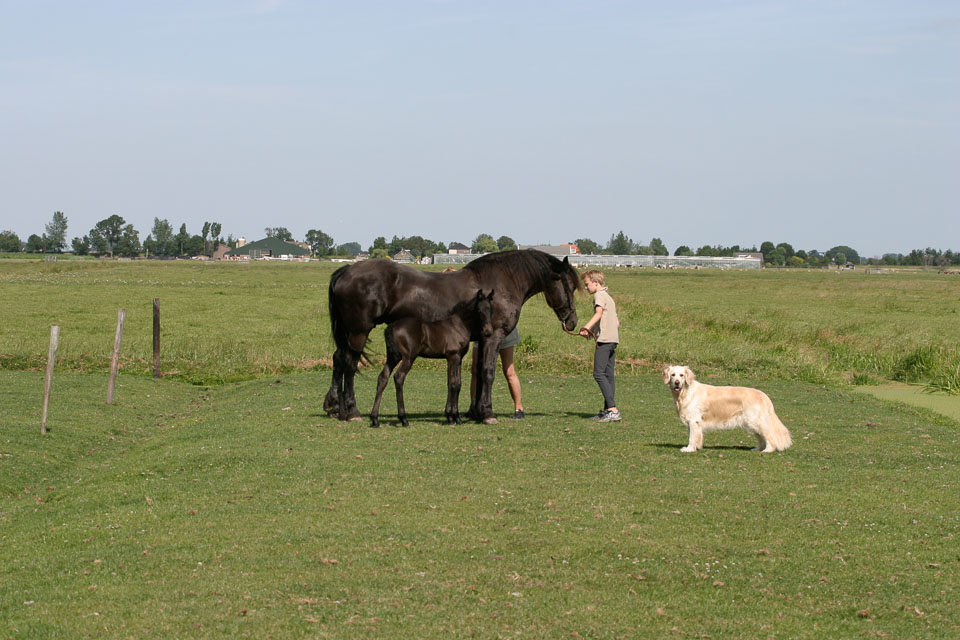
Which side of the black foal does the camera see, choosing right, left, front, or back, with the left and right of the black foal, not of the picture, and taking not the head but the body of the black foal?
right

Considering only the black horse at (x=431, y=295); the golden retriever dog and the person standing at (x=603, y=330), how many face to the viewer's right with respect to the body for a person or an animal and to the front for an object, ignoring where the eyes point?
1

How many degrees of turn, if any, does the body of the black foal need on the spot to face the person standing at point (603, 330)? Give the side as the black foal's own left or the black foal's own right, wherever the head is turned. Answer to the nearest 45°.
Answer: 0° — it already faces them

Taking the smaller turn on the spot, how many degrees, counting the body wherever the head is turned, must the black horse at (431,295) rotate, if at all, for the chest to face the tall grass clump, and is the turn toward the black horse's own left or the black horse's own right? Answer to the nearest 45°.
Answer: approximately 45° to the black horse's own left

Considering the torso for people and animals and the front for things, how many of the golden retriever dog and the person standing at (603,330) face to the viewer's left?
2

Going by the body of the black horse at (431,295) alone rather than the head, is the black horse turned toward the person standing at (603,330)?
yes

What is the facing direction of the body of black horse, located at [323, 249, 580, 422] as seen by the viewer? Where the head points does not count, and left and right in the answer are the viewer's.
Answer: facing to the right of the viewer

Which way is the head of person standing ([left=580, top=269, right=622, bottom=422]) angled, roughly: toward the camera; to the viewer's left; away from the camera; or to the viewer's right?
to the viewer's left

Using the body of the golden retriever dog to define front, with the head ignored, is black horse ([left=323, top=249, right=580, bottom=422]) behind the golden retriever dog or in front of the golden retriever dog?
in front

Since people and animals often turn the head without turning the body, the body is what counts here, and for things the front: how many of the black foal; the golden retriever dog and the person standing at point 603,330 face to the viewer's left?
2

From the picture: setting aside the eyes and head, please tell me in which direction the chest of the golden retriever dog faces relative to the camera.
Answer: to the viewer's left

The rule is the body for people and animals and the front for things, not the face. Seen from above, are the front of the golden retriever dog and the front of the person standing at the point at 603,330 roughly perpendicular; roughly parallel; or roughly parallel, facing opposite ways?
roughly parallel

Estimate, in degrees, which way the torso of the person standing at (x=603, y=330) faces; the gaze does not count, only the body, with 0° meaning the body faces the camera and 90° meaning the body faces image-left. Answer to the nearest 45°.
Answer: approximately 90°

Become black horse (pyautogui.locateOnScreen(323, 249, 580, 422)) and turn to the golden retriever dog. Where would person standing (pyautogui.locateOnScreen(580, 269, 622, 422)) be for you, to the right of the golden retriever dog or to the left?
left

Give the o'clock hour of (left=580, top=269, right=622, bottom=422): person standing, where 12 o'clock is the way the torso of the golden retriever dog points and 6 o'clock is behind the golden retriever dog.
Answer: The person standing is roughly at 2 o'clock from the golden retriever dog.

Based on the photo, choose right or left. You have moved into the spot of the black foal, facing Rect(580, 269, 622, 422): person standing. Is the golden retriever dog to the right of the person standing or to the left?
right

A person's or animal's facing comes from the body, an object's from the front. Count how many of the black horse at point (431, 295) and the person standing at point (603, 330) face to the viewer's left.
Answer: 1
